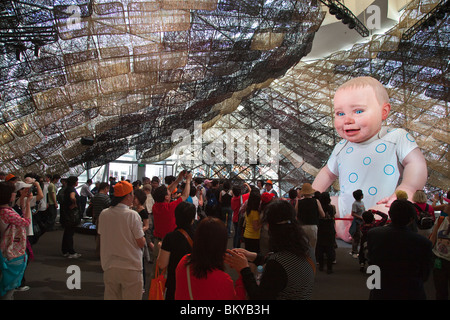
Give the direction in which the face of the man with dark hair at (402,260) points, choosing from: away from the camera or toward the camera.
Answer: away from the camera

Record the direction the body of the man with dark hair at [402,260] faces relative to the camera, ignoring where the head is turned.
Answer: away from the camera

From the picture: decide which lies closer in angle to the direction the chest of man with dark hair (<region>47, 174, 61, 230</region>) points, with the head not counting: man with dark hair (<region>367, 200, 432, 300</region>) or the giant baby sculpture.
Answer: the giant baby sculpture

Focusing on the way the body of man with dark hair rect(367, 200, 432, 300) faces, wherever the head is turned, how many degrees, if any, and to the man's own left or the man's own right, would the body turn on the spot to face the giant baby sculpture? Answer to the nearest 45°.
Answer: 0° — they already face it

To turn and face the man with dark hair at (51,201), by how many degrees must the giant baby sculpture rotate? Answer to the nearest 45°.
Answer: approximately 45° to its right

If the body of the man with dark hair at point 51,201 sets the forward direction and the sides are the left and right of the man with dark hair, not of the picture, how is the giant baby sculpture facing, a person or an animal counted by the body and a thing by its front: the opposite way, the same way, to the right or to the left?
the opposite way

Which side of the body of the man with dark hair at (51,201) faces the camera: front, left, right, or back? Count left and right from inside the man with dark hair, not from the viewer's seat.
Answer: right

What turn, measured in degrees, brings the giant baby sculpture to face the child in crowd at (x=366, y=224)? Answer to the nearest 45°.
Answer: approximately 45° to its left
